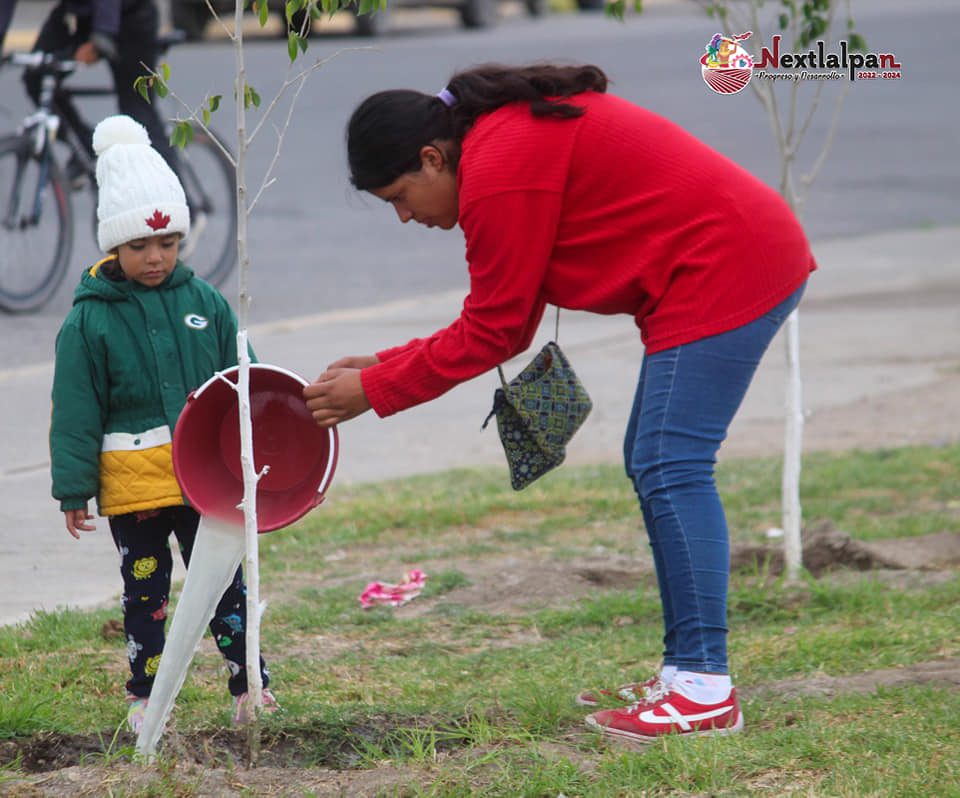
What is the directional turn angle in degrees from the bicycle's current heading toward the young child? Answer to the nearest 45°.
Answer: approximately 45° to its left

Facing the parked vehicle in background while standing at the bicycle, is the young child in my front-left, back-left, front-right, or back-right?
back-right

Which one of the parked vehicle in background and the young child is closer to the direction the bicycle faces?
the young child

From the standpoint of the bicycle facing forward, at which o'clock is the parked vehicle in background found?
The parked vehicle in background is roughly at 5 o'clock from the bicycle.

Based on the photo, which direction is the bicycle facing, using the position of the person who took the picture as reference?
facing the viewer and to the left of the viewer
